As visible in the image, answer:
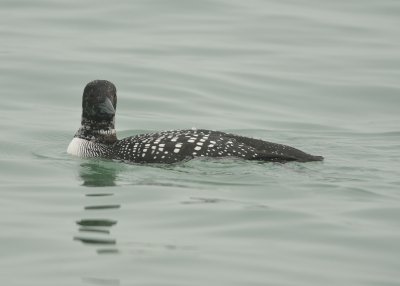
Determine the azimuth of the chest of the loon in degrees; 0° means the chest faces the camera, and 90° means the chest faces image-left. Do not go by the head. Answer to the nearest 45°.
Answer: approximately 90°
